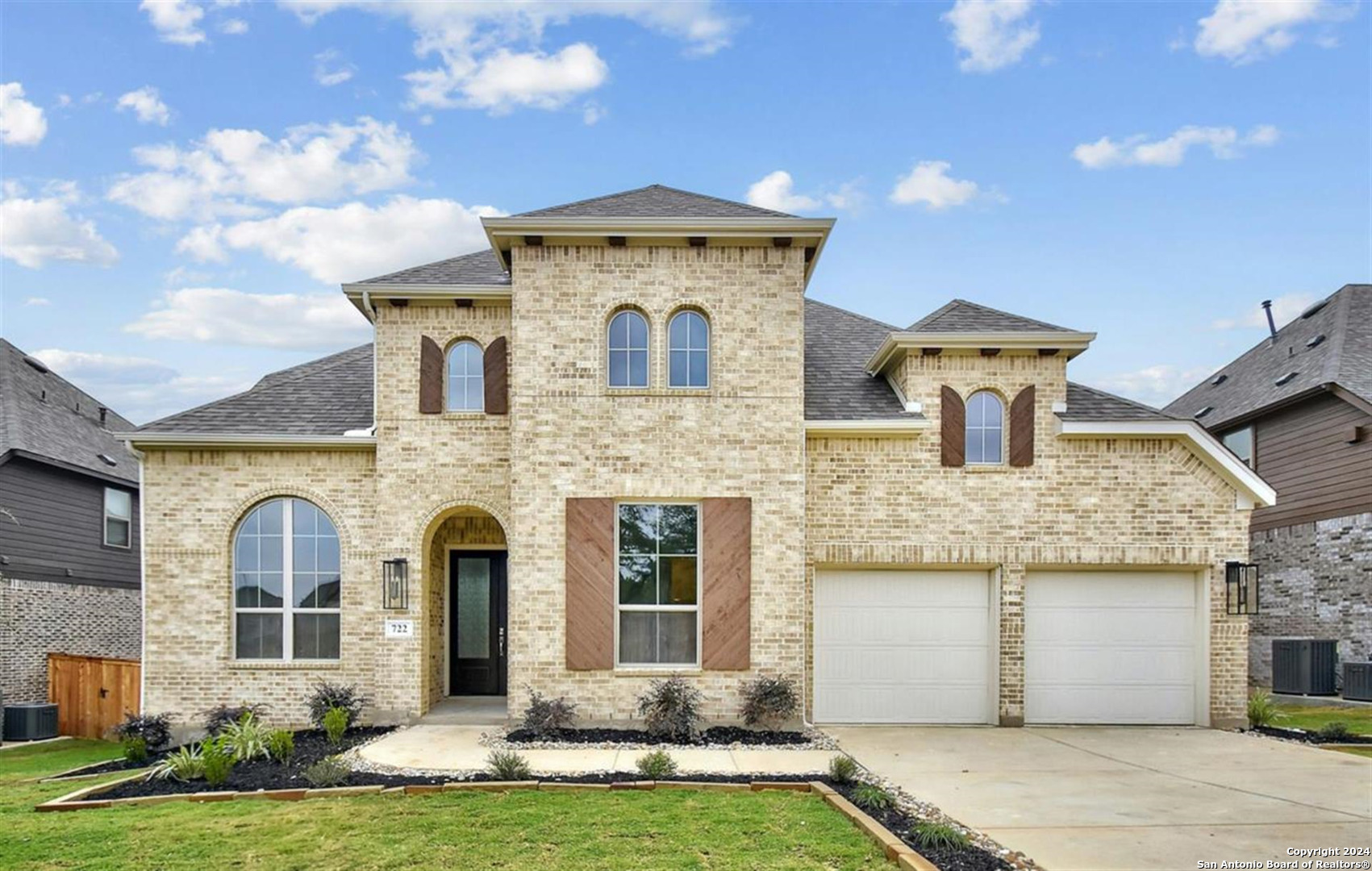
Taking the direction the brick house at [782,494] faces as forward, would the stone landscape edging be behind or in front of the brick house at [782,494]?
in front

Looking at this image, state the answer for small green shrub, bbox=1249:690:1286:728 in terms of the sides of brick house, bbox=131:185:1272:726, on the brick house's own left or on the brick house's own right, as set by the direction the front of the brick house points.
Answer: on the brick house's own left

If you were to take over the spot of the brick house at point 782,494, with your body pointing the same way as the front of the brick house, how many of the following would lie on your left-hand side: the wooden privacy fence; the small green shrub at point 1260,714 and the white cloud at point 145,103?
1

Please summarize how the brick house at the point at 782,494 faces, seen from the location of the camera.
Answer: facing the viewer

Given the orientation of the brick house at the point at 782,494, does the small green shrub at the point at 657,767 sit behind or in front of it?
in front

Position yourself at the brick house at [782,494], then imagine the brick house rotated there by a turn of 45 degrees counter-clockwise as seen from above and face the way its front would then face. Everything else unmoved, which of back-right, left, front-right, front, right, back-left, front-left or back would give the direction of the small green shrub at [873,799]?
front-right

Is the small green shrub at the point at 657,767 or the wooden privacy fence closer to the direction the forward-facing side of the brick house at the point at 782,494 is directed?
the small green shrub
